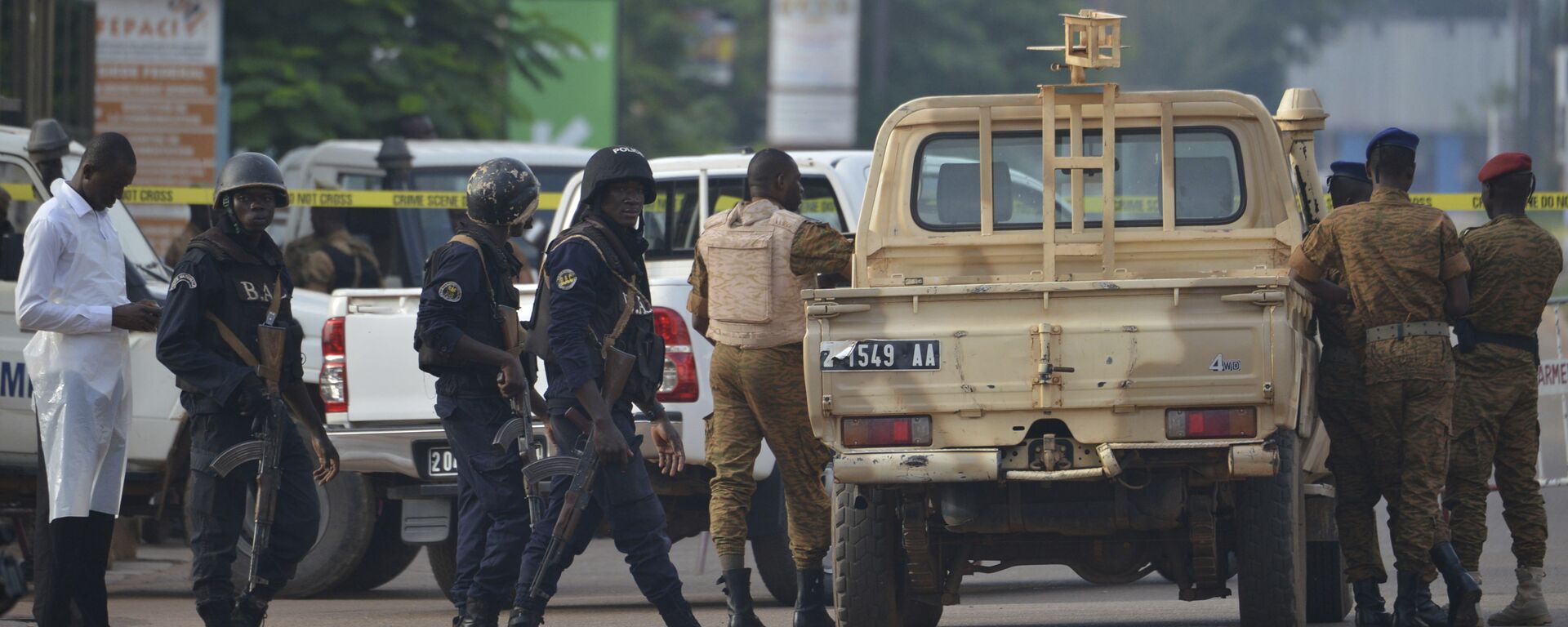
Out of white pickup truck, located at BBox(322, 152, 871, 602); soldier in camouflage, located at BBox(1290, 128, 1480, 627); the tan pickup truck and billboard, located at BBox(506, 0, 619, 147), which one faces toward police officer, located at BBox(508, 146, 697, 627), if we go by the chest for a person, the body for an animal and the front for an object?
the billboard

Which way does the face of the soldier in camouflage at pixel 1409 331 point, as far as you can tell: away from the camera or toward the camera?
away from the camera

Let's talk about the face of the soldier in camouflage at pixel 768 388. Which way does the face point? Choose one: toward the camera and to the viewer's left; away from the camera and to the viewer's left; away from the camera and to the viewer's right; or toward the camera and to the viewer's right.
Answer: away from the camera and to the viewer's right

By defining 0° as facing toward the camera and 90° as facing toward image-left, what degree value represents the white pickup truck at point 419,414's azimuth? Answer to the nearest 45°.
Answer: approximately 225°

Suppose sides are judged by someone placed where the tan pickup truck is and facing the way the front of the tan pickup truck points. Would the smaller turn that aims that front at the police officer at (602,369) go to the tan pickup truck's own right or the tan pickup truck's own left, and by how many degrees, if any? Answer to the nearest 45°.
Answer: approximately 90° to the tan pickup truck's own left

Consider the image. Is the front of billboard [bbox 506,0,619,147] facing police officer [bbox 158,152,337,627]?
yes

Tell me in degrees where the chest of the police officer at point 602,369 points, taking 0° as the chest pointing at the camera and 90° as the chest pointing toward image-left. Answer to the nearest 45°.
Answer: approximately 315°

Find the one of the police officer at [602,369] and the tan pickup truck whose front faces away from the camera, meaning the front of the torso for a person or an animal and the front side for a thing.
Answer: the tan pickup truck

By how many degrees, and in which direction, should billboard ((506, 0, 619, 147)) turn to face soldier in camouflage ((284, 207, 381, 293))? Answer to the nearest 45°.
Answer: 0° — it already faces them

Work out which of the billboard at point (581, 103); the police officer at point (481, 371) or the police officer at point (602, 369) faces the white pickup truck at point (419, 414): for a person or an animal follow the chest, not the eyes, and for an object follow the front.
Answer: the billboard
